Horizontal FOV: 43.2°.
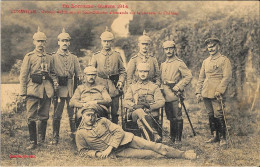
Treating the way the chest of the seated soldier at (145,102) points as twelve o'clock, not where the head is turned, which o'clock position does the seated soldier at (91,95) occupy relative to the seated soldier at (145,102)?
the seated soldier at (91,95) is roughly at 3 o'clock from the seated soldier at (145,102).

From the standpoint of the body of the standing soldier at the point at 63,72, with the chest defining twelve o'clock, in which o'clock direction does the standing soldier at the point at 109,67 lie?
the standing soldier at the point at 109,67 is roughly at 9 o'clock from the standing soldier at the point at 63,72.

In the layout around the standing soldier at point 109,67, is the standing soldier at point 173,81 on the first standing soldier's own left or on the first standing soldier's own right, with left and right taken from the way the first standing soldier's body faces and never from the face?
on the first standing soldier's own left

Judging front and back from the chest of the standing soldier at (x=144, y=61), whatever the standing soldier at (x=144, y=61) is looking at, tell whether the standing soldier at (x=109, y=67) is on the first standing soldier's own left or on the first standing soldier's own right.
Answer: on the first standing soldier's own right

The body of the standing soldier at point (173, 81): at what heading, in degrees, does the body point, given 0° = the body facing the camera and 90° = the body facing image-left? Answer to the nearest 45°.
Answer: approximately 45°

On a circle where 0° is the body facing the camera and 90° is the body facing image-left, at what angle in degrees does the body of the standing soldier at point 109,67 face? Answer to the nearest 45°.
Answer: approximately 0°

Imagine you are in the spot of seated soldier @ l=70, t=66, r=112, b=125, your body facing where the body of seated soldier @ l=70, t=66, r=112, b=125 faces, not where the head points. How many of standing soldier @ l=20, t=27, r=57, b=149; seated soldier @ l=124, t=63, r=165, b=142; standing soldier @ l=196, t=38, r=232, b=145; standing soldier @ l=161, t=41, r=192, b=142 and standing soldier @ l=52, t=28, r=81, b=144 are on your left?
3

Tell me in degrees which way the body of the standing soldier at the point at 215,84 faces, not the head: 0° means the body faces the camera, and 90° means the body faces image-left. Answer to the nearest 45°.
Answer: approximately 45°
